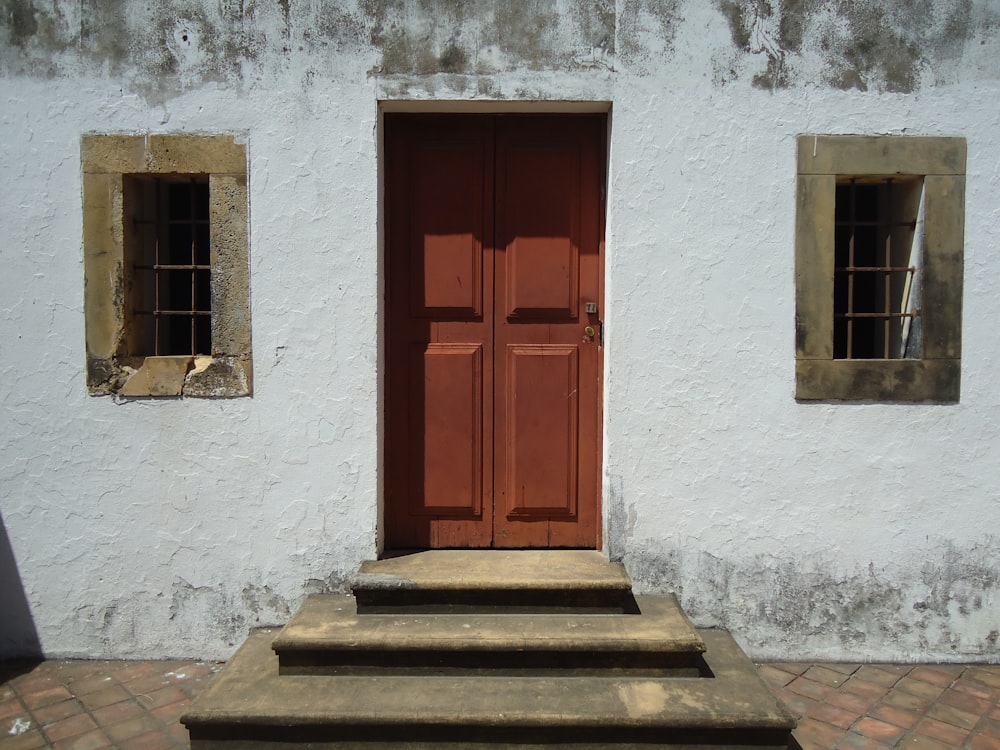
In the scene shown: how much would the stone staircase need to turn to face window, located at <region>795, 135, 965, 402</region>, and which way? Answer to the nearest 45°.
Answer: approximately 90° to its left

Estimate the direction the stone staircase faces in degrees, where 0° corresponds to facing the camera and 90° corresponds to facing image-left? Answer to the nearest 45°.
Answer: approximately 0°

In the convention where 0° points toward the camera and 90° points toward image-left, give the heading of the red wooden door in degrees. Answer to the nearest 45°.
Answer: approximately 0°

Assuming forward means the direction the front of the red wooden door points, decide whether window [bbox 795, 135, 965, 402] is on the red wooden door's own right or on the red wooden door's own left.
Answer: on the red wooden door's own left

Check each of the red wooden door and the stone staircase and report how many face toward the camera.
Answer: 2
